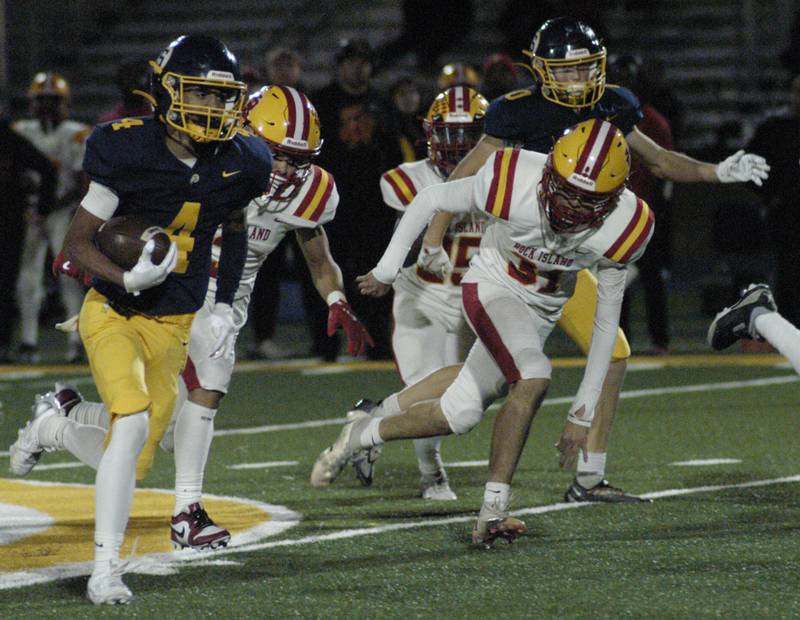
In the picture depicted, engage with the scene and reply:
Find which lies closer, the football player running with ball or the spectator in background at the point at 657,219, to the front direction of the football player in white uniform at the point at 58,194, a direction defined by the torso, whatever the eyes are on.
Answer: the football player running with ball

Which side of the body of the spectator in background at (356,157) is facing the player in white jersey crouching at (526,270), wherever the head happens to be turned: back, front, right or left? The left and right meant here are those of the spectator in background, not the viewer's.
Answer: front

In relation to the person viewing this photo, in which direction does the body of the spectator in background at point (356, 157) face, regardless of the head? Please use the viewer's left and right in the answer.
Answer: facing the viewer

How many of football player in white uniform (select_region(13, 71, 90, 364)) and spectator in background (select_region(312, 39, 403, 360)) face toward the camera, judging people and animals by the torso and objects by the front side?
2

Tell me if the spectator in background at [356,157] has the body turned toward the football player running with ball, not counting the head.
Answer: yes

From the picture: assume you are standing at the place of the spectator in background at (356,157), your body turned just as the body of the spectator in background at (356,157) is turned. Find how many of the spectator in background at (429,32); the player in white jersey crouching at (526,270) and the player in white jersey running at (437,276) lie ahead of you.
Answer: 2

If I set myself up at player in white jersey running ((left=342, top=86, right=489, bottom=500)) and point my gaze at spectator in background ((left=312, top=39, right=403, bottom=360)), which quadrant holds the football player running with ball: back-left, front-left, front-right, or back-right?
back-left

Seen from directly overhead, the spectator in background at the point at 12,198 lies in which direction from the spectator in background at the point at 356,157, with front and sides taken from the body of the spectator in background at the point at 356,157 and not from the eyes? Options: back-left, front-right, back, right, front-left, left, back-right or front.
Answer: right

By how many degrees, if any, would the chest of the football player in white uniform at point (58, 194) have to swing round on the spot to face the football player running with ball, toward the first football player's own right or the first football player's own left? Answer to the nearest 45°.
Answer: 0° — they already face them

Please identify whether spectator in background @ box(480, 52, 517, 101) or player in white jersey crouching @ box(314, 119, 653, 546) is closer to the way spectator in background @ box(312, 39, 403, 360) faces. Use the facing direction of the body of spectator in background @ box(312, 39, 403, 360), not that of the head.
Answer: the player in white jersey crouching

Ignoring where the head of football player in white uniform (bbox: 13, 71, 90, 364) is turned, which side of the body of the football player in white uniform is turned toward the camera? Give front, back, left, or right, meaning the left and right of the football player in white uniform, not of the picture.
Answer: front

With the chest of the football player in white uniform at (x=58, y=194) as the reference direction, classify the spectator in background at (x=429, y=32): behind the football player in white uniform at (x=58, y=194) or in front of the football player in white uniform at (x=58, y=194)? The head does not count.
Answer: behind

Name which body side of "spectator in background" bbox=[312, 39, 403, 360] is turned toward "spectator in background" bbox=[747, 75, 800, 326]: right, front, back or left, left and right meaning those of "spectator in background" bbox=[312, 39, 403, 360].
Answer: left
